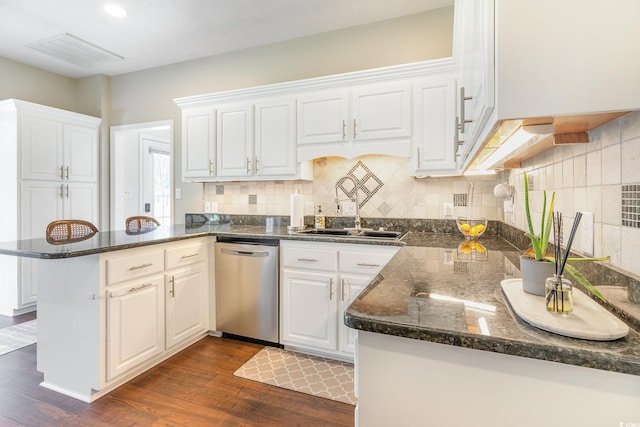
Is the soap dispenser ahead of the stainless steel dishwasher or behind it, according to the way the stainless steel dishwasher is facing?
behind

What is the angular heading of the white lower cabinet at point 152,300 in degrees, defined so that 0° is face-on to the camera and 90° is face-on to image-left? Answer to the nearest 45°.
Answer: approximately 315°

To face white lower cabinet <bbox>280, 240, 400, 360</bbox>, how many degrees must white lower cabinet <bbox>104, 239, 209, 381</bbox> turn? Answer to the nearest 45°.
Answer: approximately 45° to its left

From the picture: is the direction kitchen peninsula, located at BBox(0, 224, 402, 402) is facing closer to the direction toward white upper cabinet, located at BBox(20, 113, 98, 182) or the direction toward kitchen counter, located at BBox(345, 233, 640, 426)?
the kitchen counter

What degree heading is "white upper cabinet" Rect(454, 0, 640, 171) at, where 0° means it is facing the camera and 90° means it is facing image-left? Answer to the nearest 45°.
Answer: approximately 90°

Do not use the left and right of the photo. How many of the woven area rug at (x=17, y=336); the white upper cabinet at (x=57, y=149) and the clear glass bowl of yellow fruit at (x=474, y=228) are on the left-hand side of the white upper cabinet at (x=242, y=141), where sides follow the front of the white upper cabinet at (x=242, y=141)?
1

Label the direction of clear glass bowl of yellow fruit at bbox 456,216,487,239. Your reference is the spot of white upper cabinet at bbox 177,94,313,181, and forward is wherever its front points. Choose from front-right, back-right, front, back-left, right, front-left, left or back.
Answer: left

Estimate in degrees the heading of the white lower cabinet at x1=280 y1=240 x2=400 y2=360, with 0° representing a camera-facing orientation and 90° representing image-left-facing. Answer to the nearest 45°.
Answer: approximately 45°

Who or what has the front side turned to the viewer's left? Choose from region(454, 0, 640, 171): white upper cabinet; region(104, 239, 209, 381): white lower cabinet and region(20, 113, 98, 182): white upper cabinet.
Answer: region(454, 0, 640, 171): white upper cabinet

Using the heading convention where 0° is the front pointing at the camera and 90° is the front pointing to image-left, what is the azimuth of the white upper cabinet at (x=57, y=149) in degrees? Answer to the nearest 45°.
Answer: approximately 315°

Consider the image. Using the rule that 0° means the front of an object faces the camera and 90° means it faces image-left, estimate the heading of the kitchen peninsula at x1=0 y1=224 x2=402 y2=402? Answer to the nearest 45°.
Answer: approximately 315°

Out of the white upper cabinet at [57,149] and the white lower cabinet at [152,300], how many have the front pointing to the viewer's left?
0
